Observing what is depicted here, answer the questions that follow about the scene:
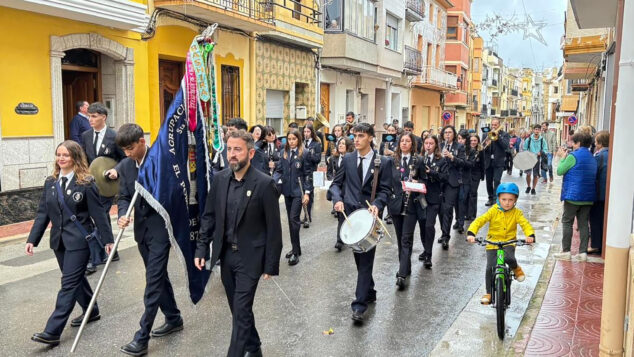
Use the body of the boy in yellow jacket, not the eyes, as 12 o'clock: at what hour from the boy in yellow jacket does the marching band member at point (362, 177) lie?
The marching band member is roughly at 3 o'clock from the boy in yellow jacket.

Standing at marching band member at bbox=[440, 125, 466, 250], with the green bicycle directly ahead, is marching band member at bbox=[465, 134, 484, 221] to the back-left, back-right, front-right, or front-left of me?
back-left

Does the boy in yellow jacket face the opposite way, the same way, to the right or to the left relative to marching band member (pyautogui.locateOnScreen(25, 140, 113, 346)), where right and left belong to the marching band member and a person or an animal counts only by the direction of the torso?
the same way

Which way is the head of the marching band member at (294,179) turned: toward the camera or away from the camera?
toward the camera

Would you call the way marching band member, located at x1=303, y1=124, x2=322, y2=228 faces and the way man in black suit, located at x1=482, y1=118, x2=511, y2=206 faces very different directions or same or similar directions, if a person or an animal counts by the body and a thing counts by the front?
same or similar directions

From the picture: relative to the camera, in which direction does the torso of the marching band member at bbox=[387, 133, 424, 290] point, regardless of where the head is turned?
toward the camera

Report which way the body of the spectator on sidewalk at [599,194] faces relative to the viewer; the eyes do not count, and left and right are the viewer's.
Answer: facing to the left of the viewer

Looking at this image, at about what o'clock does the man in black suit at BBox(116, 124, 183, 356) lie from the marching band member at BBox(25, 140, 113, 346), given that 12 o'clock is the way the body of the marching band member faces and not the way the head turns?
The man in black suit is roughly at 9 o'clock from the marching band member.

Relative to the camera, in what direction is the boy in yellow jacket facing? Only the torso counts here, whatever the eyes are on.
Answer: toward the camera

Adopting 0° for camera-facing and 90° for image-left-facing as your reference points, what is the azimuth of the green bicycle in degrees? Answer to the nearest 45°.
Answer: approximately 0°

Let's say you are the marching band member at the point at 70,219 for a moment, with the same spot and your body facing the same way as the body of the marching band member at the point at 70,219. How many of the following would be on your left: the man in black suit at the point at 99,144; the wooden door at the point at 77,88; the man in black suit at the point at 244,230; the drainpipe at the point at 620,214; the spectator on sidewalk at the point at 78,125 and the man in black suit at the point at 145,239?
3

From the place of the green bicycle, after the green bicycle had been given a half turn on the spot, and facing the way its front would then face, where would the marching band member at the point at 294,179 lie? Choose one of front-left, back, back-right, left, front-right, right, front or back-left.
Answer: front-left

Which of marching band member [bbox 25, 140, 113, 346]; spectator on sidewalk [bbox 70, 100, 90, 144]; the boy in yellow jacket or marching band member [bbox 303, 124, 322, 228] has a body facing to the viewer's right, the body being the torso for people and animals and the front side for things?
the spectator on sidewalk

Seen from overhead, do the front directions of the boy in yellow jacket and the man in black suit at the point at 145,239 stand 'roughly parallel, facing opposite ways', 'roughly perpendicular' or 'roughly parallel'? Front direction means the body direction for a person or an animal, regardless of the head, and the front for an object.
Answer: roughly parallel

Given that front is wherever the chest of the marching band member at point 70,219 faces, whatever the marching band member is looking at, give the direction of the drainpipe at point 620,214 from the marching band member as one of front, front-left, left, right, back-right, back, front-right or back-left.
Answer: left

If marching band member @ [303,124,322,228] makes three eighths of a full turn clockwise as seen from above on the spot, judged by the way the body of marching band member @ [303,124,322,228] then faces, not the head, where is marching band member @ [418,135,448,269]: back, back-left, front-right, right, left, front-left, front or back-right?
back-right

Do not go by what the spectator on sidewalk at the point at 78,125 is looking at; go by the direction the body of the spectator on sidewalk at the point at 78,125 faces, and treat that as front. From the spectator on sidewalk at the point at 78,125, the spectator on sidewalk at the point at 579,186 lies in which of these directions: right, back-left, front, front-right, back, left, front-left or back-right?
front-right

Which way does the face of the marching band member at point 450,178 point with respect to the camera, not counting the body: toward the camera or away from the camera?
toward the camera

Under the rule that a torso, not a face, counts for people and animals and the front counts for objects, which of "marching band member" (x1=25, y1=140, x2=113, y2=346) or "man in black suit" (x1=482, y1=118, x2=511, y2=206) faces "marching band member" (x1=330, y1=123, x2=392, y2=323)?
the man in black suit
